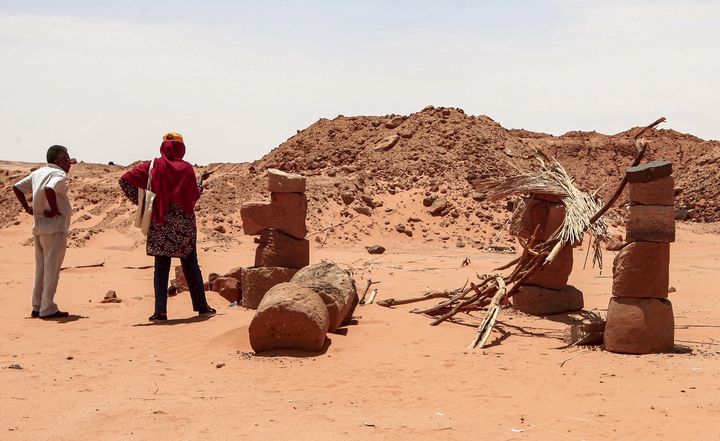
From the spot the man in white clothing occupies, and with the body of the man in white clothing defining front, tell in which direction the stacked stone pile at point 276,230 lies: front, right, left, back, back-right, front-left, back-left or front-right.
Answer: front-right

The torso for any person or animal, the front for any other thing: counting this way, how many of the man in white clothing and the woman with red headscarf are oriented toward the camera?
0

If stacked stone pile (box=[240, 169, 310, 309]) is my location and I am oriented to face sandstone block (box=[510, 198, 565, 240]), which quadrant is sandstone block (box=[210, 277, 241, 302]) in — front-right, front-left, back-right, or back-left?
back-left

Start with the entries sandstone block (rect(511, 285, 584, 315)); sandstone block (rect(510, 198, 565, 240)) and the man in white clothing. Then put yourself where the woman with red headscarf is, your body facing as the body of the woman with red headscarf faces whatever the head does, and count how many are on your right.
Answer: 2

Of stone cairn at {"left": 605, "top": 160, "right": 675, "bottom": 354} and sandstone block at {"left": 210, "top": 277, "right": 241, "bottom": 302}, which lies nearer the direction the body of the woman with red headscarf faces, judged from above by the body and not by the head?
the sandstone block

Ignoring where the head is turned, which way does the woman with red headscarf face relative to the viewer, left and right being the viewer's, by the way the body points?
facing away from the viewer

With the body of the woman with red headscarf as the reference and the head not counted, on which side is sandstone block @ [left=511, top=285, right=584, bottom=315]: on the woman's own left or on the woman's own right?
on the woman's own right

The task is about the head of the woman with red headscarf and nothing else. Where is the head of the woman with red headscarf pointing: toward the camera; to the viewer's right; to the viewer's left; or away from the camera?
away from the camera

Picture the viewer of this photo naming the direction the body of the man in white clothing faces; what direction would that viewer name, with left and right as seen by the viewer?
facing away from the viewer and to the right of the viewer
